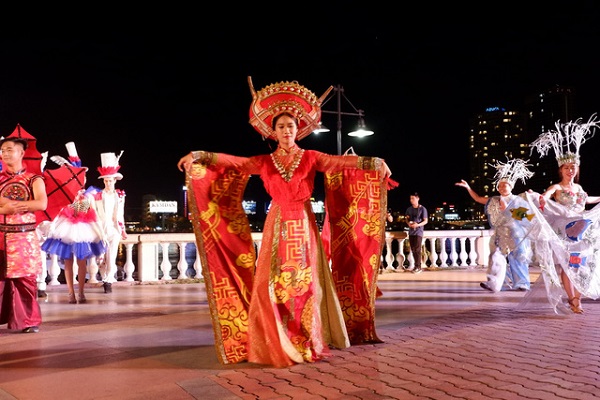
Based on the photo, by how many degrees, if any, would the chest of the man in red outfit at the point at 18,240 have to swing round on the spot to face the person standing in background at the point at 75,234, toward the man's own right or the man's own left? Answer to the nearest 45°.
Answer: approximately 180°

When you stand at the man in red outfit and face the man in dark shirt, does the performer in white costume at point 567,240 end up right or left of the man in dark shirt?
right

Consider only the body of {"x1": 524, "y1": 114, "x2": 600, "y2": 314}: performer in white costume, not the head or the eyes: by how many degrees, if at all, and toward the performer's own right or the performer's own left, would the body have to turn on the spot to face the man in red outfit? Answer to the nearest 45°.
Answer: approximately 45° to the performer's own right

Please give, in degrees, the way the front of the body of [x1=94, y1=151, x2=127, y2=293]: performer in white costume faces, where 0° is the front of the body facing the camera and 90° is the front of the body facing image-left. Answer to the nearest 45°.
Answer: approximately 0°

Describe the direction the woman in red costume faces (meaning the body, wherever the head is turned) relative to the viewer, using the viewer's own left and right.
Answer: facing the viewer

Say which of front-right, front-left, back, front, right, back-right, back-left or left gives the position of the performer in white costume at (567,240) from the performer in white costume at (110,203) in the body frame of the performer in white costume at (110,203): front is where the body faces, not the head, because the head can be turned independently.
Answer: front-left

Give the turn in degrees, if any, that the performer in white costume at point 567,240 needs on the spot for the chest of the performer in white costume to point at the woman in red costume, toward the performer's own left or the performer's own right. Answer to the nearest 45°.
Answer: approximately 45° to the performer's own right

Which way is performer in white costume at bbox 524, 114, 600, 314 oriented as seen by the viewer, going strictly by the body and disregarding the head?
toward the camera

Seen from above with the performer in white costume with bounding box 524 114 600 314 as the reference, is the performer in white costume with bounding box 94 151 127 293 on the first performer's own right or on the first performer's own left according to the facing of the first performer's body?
on the first performer's own right

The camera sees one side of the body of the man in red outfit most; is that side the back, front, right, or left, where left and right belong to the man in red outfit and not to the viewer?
front

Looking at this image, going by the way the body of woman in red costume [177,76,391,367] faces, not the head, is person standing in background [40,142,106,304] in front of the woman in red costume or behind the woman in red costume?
behind

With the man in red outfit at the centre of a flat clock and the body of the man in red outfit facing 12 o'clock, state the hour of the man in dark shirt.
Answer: The man in dark shirt is roughly at 8 o'clock from the man in red outfit.
